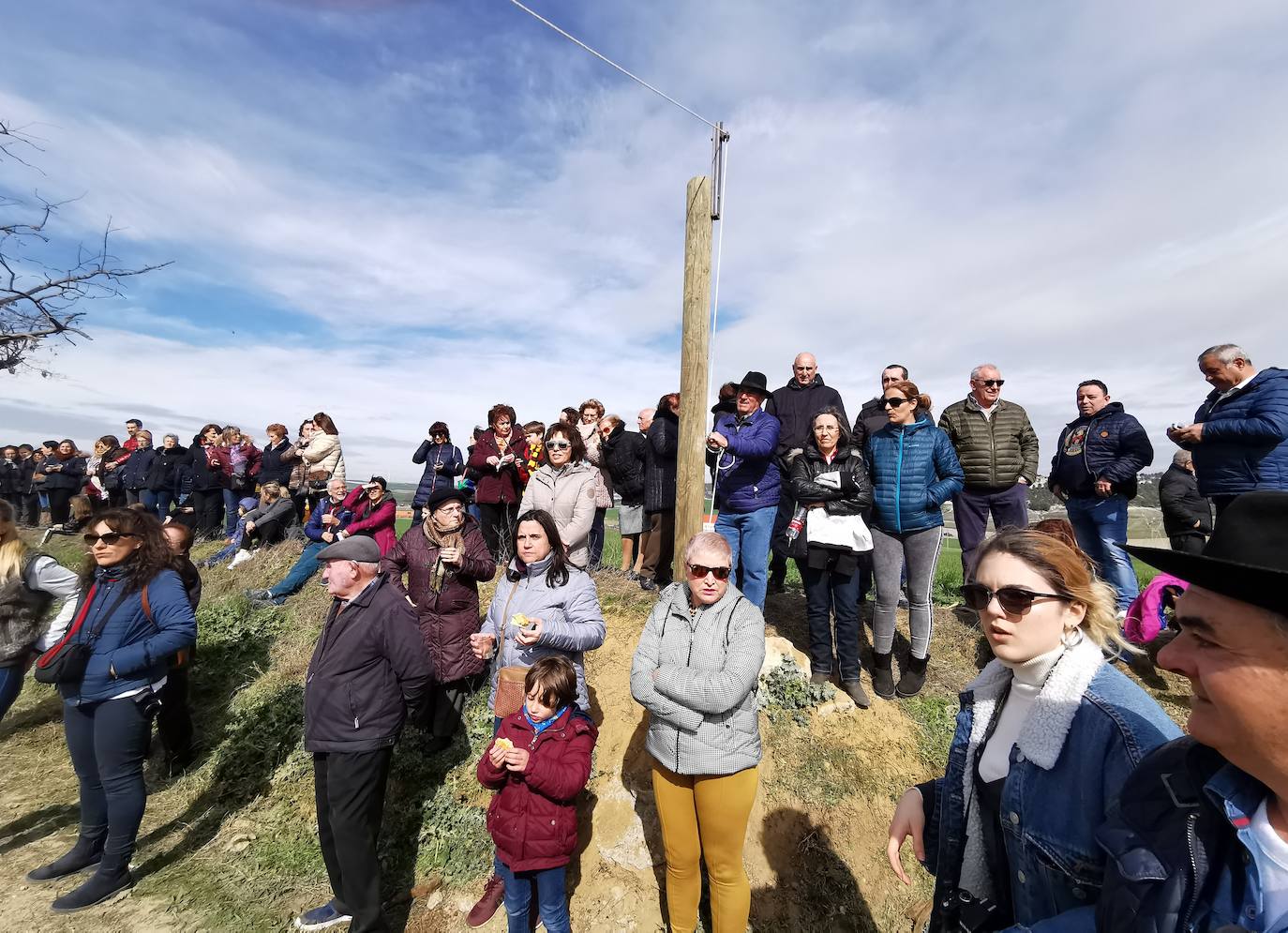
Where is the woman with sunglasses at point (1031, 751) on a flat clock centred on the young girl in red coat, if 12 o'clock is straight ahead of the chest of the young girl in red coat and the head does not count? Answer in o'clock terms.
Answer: The woman with sunglasses is roughly at 9 o'clock from the young girl in red coat.

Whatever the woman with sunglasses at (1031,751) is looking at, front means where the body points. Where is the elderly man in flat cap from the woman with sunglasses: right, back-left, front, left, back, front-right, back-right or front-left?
front-right

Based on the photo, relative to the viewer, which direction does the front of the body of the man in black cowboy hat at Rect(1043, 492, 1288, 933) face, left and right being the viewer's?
facing the viewer and to the left of the viewer

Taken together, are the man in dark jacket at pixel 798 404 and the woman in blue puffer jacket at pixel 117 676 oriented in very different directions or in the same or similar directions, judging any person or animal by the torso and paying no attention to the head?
same or similar directions

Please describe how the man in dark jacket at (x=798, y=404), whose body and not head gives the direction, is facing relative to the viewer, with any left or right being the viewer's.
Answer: facing the viewer

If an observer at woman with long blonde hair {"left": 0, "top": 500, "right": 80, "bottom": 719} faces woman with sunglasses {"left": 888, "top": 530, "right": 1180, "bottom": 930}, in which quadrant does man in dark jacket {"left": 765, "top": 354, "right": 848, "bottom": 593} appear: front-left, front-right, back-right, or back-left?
front-left

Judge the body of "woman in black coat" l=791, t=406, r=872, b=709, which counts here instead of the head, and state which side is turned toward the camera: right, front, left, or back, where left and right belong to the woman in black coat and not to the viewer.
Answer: front

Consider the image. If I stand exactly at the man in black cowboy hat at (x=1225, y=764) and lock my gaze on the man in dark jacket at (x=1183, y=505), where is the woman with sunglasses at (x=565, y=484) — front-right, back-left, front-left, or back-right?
front-left

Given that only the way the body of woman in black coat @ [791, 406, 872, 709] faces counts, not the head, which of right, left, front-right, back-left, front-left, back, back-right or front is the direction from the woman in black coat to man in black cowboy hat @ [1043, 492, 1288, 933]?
front

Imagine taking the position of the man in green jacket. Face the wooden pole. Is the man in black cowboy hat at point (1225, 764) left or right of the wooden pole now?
left

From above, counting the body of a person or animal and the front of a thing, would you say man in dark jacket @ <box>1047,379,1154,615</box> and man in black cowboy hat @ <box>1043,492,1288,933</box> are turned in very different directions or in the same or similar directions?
same or similar directions

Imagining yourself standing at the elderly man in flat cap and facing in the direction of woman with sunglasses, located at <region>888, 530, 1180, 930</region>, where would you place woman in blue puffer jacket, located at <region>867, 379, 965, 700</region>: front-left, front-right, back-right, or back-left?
front-left

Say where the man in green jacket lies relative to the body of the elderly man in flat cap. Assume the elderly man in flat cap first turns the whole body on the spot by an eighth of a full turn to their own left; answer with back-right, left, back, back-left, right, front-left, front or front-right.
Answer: back-left

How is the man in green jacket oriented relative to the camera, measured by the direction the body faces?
toward the camera

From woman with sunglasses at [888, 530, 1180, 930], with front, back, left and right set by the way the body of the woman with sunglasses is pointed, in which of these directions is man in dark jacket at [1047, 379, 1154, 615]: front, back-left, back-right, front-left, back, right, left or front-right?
back-right

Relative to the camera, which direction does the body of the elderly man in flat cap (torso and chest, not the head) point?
to the viewer's left
